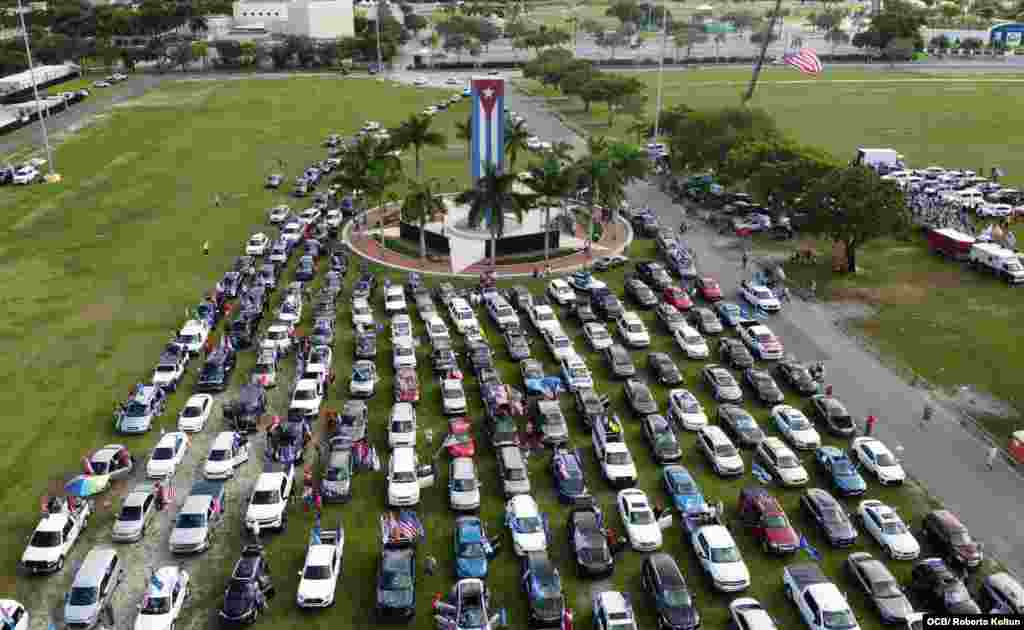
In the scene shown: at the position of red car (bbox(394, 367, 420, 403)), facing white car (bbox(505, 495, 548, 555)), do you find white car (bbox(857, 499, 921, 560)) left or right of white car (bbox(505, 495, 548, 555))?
left

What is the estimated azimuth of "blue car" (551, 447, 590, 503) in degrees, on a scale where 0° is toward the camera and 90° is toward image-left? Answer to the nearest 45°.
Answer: approximately 0°

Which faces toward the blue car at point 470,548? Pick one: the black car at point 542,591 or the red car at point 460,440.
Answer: the red car

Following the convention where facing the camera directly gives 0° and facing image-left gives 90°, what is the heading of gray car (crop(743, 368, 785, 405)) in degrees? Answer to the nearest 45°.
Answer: approximately 315°

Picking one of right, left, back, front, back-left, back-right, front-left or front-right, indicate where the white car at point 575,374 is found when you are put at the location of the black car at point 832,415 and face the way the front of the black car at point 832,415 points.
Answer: back-right

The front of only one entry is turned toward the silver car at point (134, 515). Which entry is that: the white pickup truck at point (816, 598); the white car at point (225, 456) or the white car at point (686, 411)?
the white car at point (225, 456)

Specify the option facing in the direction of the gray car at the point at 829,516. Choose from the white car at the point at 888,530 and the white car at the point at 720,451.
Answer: the white car at the point at 720,451

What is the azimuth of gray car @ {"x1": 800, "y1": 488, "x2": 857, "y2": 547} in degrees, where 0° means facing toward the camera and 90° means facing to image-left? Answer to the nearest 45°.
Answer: approximately 315°

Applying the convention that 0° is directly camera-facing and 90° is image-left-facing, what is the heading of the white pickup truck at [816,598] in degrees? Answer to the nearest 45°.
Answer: approximately 315°

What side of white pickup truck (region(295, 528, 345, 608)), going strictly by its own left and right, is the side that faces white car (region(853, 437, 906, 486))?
left

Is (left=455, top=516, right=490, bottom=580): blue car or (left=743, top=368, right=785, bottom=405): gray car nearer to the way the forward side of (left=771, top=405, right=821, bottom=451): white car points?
the blue car
